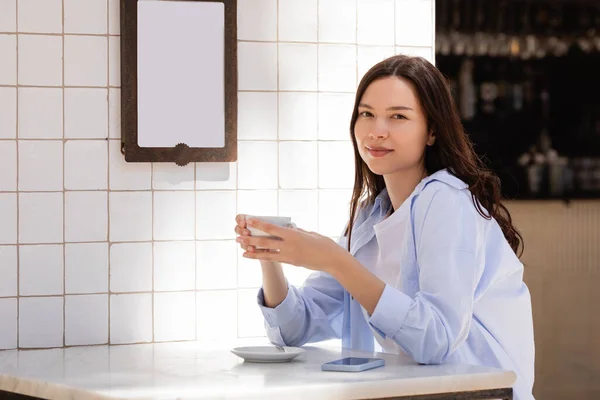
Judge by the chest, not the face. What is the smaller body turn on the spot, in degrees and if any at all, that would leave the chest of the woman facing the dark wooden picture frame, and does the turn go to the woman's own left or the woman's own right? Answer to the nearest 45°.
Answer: approximately 45° to the woman's own right

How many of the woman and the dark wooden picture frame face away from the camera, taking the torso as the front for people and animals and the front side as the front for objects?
0

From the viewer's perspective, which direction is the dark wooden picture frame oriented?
toward the camera

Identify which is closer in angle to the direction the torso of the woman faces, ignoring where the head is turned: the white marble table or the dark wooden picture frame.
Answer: the white marble table

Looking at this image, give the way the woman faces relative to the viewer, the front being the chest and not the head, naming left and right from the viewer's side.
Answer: facing the viewer and to the left of the viewer

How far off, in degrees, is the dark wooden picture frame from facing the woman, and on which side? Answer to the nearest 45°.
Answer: approximately 45° to its left

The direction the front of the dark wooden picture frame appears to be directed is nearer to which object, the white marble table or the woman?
the white marble table

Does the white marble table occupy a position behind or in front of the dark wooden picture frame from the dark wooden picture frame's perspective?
in front
